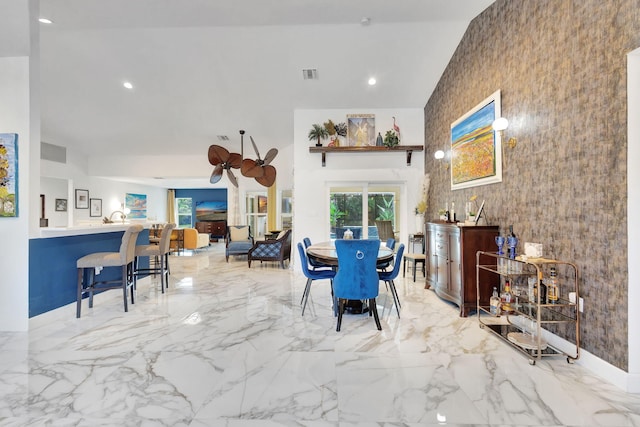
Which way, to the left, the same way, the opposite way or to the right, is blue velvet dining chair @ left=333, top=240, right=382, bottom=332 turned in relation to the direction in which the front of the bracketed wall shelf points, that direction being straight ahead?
the opposite way

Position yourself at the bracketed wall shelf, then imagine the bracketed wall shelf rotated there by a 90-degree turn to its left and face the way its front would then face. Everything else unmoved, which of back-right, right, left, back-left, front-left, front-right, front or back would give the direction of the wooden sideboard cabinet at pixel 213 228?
back-left

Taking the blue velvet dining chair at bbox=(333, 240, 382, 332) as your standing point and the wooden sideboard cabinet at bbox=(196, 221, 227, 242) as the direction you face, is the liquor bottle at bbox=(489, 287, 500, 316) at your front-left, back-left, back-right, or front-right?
back-right

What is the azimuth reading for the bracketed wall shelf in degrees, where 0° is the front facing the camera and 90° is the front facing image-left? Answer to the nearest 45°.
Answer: approximately 0°

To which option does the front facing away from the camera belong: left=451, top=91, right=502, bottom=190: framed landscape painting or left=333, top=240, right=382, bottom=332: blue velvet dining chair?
the blue velvet dining chair

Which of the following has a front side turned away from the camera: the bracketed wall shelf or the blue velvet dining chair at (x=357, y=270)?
the blue velvet dining chair

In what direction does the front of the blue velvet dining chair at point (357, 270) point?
away from the camera

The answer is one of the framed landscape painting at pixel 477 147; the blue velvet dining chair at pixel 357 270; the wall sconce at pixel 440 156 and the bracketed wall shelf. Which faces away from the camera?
the blue velvet dining chair

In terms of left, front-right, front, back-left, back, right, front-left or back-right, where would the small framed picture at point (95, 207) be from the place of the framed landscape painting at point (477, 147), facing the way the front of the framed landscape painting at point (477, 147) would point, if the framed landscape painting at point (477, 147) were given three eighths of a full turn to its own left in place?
back

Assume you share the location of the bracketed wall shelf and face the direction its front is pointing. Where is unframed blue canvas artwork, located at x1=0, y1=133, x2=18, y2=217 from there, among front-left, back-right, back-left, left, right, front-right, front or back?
front-right

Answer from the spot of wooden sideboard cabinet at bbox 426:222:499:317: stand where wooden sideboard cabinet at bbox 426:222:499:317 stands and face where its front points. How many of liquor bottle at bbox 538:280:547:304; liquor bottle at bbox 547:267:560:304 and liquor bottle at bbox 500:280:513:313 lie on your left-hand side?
3

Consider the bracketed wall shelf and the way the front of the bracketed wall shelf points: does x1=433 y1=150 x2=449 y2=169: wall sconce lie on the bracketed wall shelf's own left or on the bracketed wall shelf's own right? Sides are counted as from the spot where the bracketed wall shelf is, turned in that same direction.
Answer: on the bracketed wall shelf's own left

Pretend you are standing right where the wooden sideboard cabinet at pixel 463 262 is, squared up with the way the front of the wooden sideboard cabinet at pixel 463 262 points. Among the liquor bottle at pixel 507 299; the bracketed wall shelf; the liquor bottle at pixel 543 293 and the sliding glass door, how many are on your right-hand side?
2

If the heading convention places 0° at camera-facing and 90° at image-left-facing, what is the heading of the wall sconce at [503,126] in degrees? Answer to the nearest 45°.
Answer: approximately 45°

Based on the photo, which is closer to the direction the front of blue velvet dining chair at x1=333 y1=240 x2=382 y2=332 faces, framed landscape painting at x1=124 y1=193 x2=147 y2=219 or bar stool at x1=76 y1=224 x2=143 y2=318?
the framed landscape painting

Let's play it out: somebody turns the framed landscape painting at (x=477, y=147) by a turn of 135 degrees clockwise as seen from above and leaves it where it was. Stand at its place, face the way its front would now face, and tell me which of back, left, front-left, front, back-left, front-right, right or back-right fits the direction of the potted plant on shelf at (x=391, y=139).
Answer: front-left
